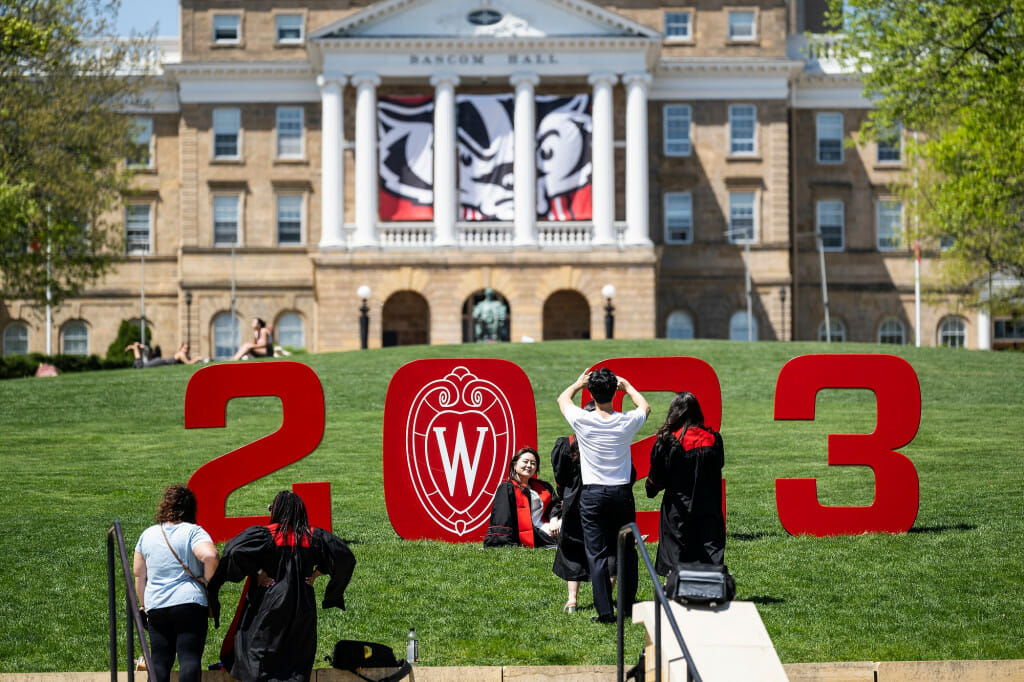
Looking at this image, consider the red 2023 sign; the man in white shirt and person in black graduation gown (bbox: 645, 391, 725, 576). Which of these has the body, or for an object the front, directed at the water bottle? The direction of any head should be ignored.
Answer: the red 2023 sign

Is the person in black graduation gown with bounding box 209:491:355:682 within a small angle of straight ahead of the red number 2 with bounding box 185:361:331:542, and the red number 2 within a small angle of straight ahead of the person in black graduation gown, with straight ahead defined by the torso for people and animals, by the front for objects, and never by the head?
yes

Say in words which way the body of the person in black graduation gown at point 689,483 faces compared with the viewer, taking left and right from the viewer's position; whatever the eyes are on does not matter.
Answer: facing away from the viewer

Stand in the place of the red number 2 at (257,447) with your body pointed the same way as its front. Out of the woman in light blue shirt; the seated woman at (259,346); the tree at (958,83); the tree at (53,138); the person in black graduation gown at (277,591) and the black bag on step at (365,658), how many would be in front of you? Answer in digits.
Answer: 3

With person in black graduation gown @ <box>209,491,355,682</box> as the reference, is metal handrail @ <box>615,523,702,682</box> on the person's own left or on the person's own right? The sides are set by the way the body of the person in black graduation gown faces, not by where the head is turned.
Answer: on the person's own right

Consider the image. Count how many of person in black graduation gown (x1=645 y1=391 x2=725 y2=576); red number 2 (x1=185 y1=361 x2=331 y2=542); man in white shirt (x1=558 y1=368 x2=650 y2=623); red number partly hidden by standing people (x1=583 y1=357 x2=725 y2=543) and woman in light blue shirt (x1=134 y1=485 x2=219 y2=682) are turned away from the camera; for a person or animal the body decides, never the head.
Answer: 3

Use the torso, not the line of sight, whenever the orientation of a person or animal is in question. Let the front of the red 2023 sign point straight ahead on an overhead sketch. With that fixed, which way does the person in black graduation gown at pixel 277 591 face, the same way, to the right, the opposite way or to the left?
the opposite way

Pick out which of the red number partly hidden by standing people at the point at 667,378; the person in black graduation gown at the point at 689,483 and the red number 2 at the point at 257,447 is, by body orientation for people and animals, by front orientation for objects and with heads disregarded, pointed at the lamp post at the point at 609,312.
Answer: the person in black graduation gown

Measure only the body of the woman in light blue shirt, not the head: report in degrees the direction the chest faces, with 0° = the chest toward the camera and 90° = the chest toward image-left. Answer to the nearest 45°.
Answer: approximately 180°

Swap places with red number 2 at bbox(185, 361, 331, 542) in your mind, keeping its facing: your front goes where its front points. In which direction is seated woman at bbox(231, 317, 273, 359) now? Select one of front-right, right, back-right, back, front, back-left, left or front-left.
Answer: back

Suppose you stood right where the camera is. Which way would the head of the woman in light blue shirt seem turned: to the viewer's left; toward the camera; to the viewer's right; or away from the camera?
away from the camera

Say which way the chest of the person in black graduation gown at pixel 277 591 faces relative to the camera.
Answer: away from the camera

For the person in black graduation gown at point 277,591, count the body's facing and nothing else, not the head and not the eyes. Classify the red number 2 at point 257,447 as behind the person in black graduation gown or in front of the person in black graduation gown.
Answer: in front

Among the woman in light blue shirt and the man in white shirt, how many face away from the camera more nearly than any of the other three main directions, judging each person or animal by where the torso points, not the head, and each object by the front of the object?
2

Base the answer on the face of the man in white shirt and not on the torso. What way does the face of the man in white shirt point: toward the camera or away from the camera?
away from the camera

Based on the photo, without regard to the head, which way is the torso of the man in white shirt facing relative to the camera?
away from the camera
